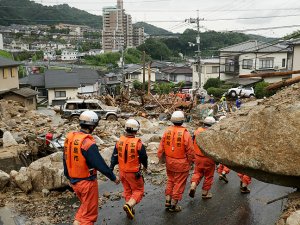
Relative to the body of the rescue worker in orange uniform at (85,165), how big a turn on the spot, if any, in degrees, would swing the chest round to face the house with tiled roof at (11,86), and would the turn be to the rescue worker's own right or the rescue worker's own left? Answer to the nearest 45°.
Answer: approximately 45° to the rescue worker's own left

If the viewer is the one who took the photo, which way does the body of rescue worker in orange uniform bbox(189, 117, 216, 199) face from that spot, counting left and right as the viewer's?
facing away from the viewer and to the right of the viewer

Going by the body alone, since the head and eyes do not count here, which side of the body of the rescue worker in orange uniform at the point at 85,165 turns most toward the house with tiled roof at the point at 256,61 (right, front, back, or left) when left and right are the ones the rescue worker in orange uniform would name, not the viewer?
front

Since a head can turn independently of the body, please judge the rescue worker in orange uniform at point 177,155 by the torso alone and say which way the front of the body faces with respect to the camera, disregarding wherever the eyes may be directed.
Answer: away from the camera

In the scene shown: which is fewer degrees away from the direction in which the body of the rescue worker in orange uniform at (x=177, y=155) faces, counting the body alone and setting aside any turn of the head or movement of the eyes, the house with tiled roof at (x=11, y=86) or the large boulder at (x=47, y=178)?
the house with tiled roof

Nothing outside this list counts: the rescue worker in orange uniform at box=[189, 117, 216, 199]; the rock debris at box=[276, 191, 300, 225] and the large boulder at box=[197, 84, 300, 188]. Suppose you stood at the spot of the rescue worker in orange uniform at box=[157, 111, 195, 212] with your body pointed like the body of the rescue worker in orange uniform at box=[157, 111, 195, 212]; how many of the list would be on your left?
0

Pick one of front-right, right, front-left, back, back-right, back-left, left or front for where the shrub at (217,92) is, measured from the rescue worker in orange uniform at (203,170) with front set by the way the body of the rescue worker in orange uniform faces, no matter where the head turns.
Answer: front-left

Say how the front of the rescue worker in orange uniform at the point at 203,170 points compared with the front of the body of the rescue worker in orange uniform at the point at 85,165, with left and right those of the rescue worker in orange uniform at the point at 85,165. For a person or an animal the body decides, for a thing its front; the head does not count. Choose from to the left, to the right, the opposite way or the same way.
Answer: the same way

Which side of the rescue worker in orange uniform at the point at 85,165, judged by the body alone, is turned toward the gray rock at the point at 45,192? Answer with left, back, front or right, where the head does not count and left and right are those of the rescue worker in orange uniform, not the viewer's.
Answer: left

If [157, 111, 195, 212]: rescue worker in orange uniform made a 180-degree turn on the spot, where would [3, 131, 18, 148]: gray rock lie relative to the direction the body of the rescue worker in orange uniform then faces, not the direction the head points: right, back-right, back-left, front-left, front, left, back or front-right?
back-right

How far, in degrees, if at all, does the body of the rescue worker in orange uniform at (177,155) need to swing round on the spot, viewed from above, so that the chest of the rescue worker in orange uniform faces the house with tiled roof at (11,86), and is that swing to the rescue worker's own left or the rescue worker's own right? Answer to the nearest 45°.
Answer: approximately 45° to the rescue worker's own left

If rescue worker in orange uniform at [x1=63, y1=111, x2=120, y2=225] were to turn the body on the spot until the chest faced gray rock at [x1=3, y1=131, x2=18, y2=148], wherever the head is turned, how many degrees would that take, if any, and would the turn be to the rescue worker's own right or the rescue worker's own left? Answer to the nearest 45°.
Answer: approximately 45° to the rescue worker's own left

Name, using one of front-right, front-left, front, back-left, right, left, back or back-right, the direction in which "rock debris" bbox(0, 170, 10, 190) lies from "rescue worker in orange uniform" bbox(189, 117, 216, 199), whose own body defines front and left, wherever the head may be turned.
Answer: back-left

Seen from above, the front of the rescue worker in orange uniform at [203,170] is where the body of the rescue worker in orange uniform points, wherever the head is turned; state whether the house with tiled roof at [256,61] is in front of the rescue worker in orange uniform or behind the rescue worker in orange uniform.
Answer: in front

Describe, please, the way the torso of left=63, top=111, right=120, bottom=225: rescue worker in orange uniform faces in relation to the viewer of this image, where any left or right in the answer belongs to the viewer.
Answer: facing away from the viewer and to the right of the viewer

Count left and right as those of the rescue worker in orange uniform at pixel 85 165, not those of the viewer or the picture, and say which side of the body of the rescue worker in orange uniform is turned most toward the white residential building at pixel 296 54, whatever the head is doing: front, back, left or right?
front

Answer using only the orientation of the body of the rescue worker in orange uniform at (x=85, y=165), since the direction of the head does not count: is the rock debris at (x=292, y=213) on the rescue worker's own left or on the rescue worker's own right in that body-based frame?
on the rescue worker's own right
